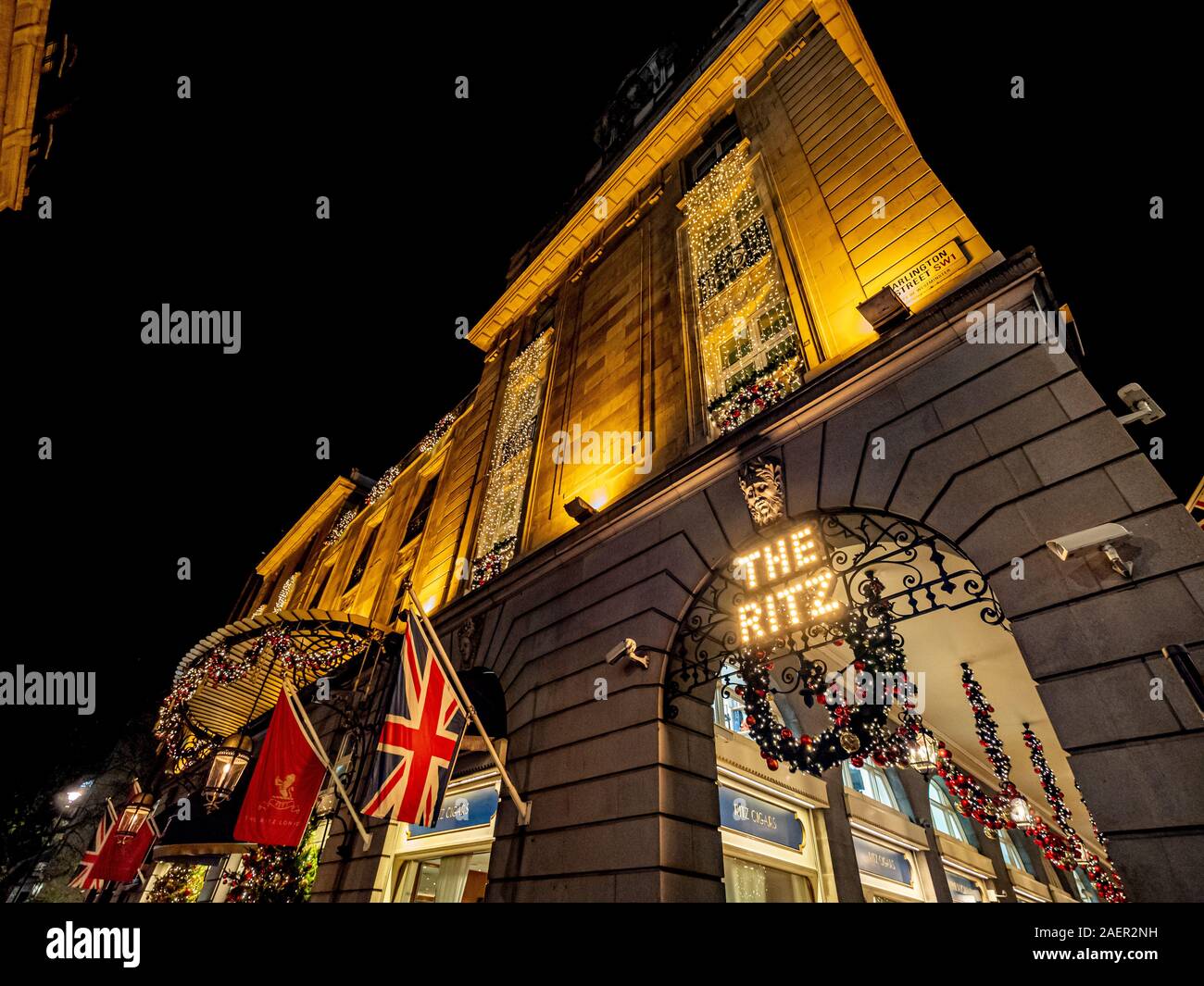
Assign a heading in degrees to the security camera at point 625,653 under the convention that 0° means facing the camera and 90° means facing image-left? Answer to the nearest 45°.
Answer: approximately 45°

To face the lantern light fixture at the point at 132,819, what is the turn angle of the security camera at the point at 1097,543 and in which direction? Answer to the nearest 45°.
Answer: approximately 45° to its right

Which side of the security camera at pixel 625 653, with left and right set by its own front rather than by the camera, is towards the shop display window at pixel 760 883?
back

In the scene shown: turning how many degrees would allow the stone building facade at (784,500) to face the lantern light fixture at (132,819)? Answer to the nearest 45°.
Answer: approximately 90° to its right

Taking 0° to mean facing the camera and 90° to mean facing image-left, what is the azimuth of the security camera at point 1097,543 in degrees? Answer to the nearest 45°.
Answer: approximately 45°
